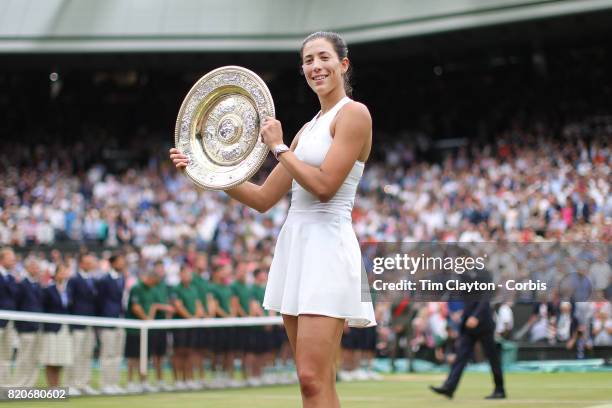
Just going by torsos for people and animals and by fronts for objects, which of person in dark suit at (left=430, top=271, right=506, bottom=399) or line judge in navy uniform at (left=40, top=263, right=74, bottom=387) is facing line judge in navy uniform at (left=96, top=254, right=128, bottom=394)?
the person in dark suit

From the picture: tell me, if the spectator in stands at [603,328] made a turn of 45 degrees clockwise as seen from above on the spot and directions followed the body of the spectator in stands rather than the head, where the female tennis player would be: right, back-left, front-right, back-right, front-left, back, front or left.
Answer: front-left

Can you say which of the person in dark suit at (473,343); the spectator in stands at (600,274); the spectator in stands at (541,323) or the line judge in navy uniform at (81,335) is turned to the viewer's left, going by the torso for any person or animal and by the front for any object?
the person in dark suit

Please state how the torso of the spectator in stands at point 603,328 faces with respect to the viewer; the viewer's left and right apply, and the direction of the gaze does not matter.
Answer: facing the viewer

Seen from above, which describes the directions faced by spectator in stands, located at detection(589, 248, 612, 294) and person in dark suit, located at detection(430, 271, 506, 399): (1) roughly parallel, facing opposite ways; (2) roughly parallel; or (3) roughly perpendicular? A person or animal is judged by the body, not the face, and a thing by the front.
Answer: roughly perpendicular

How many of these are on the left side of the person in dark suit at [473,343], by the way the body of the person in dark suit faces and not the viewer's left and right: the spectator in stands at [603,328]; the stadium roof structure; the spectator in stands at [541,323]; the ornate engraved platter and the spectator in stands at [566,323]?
1

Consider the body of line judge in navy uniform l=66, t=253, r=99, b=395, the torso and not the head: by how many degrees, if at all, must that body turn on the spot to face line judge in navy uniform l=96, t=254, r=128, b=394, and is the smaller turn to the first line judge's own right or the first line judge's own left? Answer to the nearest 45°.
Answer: approximately 90° to the first line judge's own left

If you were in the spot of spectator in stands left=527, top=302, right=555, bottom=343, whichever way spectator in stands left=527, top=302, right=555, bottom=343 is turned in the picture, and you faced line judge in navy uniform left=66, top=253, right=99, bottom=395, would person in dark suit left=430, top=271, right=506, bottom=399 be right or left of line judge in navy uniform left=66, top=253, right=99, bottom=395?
left

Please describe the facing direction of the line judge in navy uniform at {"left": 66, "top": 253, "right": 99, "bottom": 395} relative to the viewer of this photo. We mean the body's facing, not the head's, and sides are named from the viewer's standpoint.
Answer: facing the viewer and to the right of the viewer

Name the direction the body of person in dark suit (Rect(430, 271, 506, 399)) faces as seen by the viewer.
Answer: to the viewer's left

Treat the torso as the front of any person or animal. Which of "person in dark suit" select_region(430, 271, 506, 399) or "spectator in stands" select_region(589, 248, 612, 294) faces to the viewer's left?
the person in dark suit

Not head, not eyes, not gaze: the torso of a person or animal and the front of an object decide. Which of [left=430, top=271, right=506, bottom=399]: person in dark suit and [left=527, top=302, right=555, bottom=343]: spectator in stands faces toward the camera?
the spectator in stands
